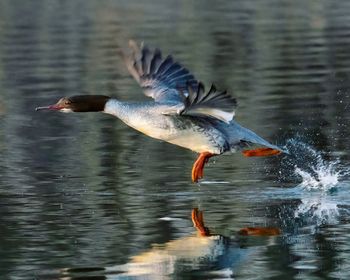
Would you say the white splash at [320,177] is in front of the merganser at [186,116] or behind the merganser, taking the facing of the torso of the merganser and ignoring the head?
behind

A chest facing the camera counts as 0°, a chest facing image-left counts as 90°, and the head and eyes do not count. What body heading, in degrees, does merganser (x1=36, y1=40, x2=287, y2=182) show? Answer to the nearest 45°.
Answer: approximately 90°

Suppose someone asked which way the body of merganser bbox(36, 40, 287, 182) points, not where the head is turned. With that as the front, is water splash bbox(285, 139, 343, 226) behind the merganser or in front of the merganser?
behind
